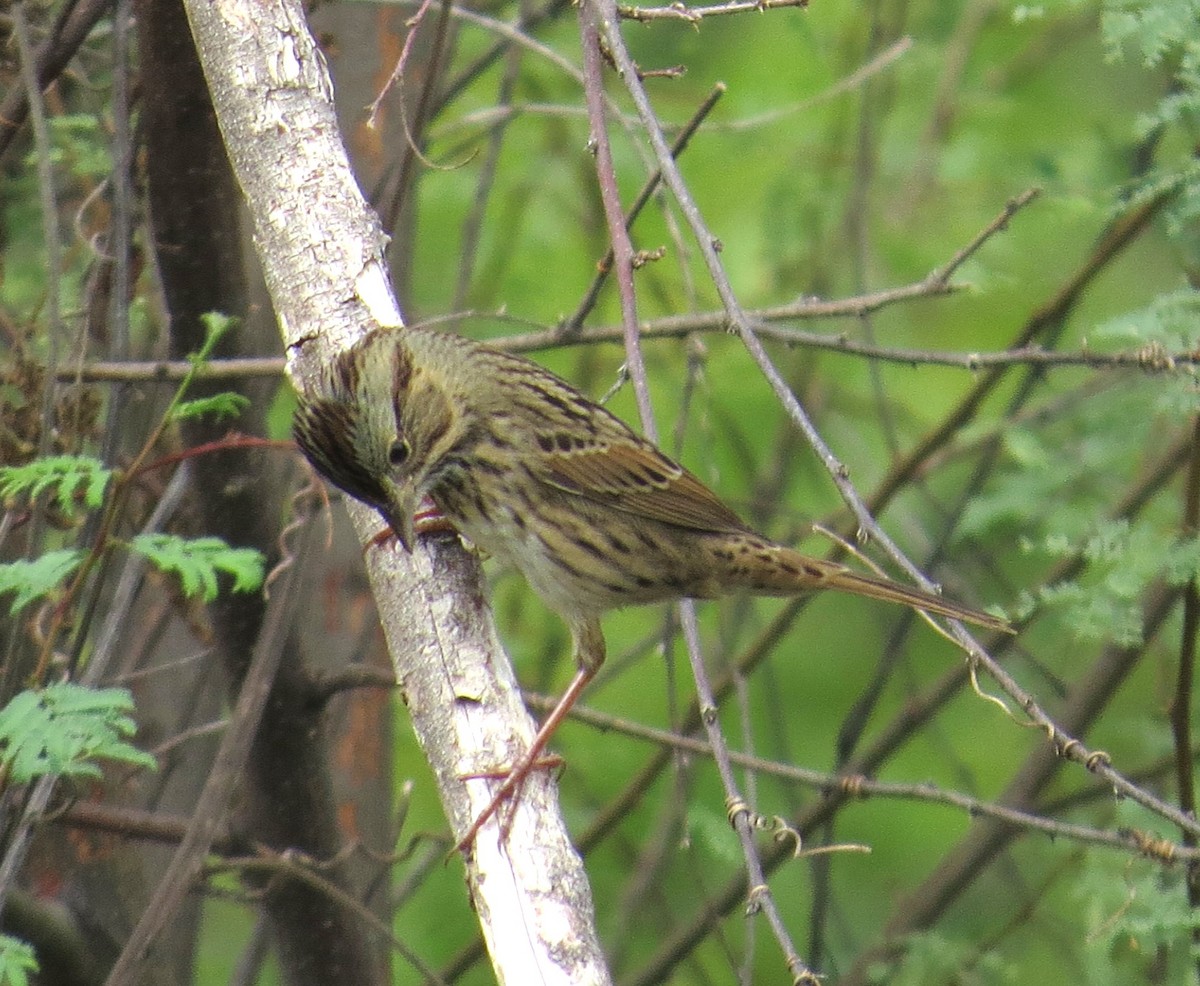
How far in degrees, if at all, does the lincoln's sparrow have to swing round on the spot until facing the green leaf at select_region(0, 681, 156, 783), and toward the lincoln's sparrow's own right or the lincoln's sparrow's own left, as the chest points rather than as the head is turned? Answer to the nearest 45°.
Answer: approximately 45° to the lincoln's sparrow's own left

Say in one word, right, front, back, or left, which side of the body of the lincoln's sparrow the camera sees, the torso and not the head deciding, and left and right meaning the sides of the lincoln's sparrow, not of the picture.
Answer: left

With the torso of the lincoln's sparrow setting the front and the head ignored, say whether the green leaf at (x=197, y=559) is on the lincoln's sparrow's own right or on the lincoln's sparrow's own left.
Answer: on the lincoln's sparrow's own right

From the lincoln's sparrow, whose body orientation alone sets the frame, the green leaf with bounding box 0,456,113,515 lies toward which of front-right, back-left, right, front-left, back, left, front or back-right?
front-left
